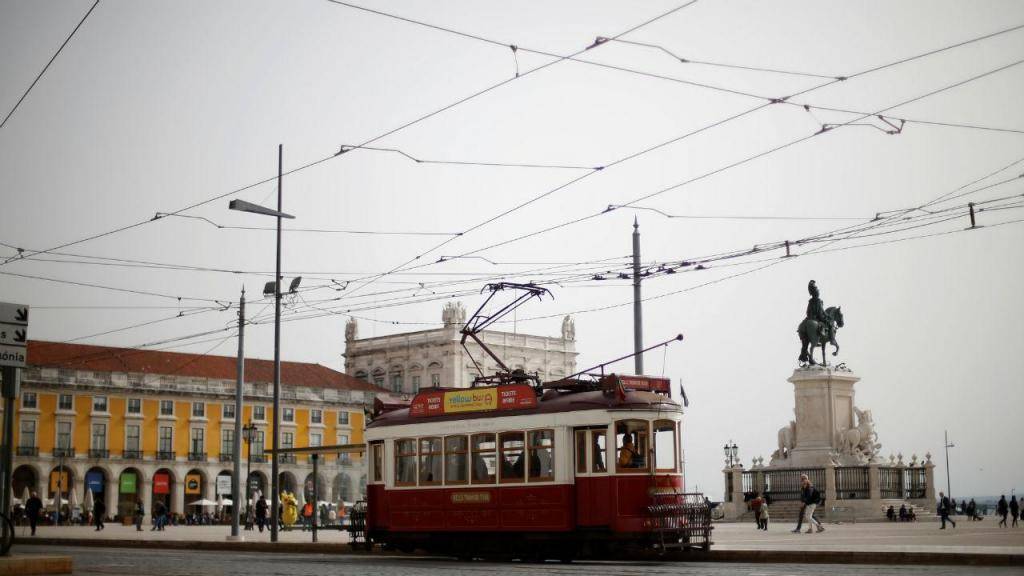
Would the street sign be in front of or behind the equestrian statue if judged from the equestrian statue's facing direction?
behind

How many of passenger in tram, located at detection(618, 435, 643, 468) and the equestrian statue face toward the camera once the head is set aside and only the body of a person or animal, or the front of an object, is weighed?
0

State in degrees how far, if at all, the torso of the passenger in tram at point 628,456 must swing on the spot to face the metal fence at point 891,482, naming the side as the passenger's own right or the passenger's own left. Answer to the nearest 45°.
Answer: approximately 90° to the passenger's own left

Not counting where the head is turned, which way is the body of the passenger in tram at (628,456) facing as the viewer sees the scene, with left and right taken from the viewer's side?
facing to the right of the viewer

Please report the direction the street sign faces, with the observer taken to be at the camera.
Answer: facing the viewer

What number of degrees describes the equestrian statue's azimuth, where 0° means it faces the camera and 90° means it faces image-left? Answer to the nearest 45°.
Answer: approximately 225°

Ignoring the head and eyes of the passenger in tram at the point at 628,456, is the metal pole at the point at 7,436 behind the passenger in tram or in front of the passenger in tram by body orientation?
behind

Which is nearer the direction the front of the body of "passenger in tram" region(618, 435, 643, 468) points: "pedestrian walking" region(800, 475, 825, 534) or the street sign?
the pedestrian walking

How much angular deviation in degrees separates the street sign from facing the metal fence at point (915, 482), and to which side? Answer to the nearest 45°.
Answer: approximately 135° to its left

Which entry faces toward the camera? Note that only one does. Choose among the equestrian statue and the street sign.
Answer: the street sign

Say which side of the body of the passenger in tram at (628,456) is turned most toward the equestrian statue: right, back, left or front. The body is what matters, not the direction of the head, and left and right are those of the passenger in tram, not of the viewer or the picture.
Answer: left

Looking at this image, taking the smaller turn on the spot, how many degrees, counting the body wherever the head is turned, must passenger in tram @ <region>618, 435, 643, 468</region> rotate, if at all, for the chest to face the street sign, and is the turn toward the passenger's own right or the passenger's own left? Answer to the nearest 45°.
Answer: approximately 135° to the passenger's own right
